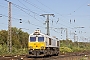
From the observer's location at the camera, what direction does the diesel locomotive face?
facing the viewer and to the left of the viewer
